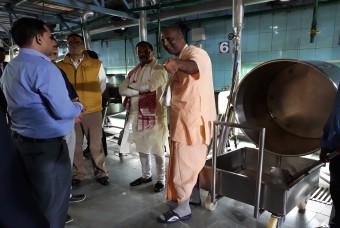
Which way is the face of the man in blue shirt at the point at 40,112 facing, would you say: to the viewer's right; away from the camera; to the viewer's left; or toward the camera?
to the viewer's right

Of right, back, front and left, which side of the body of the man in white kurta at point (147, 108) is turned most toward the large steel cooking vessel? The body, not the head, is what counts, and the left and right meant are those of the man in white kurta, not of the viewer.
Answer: left

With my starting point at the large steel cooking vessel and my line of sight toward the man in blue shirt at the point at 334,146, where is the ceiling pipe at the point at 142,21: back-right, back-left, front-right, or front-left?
back-right

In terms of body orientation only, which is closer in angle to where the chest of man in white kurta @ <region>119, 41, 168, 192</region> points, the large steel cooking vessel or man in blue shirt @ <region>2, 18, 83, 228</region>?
the man in blue shirt

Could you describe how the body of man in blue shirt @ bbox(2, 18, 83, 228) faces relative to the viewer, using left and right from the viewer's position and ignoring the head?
facing away from the viewer and to the right of the viewer

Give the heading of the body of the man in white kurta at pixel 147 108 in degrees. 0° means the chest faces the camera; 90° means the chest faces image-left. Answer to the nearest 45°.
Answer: approximately 45°
